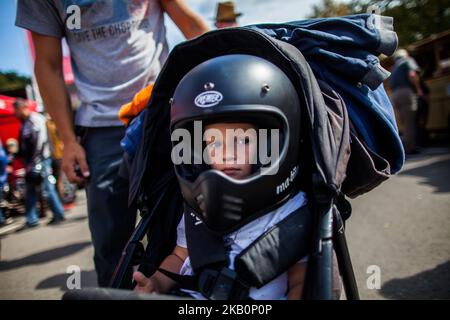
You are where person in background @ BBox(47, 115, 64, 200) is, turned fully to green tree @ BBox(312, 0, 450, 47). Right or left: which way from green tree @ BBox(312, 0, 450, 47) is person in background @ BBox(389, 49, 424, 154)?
right

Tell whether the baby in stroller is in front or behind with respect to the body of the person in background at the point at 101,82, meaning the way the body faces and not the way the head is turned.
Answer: in front

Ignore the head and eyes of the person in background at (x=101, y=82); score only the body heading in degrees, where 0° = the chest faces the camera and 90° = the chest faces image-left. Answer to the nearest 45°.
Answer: approximately 0°

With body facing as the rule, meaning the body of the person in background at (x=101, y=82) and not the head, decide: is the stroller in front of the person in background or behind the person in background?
in front

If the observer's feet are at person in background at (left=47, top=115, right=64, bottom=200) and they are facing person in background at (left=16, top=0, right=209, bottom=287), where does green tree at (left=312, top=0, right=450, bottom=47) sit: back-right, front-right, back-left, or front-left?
back-left

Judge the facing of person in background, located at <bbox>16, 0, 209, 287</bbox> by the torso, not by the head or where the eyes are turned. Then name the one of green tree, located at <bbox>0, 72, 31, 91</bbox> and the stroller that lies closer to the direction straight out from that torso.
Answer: the stroller

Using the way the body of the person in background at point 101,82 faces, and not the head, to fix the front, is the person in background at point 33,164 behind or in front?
behind

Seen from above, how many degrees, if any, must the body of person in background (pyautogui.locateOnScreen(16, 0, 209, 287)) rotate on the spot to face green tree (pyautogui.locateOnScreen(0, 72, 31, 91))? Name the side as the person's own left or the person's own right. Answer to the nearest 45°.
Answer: approximately 180°

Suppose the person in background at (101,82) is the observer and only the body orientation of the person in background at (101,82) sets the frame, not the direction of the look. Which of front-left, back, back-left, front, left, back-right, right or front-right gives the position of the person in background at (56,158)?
back
